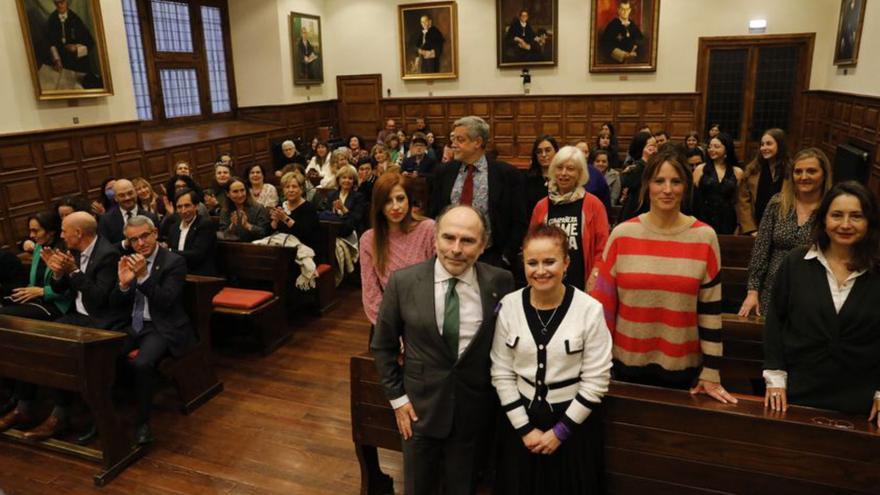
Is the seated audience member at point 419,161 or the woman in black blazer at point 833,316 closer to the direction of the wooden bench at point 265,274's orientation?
the woman in black blazer

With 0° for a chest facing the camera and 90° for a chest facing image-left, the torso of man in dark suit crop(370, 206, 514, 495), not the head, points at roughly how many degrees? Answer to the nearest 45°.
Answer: approximately 0°

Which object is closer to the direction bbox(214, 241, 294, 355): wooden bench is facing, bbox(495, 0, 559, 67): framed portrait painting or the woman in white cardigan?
the woman in white cardigan

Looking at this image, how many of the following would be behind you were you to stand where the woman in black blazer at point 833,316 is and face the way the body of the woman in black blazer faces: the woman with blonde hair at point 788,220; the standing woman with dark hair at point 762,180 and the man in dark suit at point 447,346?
2

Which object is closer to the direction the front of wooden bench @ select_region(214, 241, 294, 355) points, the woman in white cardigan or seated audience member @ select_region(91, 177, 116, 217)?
the woman in white cardigan
